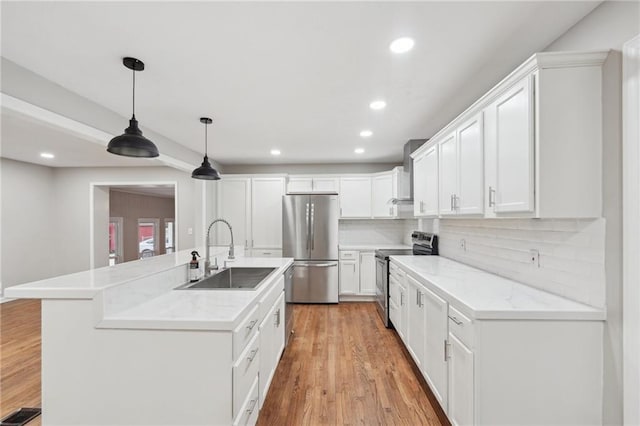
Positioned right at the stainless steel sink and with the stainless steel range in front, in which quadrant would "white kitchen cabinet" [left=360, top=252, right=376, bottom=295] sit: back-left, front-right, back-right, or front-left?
front-left

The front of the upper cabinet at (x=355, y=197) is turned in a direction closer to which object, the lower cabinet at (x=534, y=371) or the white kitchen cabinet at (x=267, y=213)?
the lower cabinet

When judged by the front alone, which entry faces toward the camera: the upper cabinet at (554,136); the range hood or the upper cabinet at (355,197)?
the upper cabinet at (355,197)

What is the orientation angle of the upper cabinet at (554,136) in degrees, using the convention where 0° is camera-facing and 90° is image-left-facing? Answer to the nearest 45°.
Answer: approximately 90°

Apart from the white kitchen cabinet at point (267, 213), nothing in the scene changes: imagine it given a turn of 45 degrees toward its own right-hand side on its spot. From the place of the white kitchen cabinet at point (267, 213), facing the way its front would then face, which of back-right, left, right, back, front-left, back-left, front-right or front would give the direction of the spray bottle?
front-left

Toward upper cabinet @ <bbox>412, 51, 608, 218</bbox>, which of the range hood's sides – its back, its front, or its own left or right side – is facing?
left

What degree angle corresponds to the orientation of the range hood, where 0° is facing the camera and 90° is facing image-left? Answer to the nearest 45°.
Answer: approximately 90°

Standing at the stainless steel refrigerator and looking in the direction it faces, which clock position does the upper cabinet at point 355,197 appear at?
The upper cabinet is roughly at 8 o'clock from the stainless steel refrigerator.

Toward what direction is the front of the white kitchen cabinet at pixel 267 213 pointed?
toward the camera

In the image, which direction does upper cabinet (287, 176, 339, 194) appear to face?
toward the camera

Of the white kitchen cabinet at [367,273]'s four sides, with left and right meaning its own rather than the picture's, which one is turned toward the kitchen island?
front

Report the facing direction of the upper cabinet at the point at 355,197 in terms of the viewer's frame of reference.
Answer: facing the viewer

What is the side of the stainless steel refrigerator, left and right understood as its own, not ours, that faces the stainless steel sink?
front

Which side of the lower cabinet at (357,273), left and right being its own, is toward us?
front

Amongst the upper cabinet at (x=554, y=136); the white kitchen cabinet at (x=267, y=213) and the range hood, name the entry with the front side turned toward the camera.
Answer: the white kitchen cabinet
